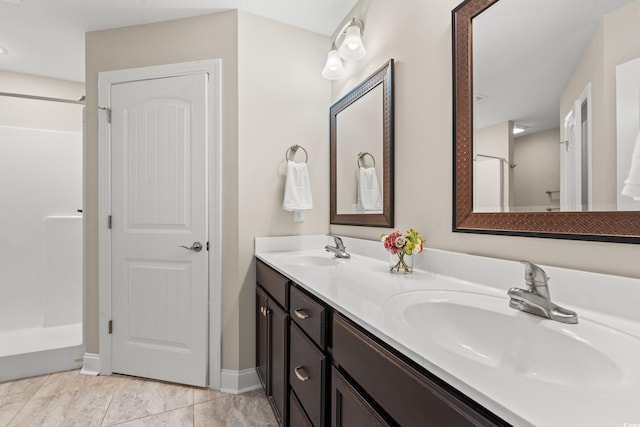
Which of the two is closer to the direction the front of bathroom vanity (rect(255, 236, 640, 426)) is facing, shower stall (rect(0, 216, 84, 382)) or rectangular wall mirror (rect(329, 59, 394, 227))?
the shower stall

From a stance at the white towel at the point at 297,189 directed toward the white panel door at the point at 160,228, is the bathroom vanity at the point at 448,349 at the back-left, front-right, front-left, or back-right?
back-left

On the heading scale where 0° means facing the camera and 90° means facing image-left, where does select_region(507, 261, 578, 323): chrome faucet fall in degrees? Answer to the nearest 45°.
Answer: approximately 45°

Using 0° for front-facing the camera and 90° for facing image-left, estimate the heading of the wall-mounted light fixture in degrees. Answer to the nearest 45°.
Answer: approximately 45°

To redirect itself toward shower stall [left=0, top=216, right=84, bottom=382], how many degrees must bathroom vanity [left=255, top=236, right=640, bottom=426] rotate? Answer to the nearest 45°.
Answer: approximately 45° to its right

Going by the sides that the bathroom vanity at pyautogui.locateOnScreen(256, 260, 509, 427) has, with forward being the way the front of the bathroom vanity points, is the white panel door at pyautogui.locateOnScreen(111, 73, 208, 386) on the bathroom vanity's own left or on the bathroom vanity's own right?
on the bathroom vanity's own right

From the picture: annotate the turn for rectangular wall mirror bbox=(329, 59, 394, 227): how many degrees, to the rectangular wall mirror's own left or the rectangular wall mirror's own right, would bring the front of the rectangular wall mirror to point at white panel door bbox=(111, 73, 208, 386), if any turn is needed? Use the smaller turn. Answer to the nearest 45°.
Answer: approximately 45° to the rectangular wall mirror's own right

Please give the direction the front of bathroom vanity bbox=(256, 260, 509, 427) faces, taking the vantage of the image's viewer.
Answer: facing the viewer and to the left of the viewer
